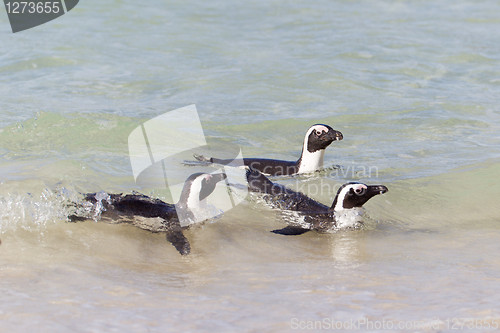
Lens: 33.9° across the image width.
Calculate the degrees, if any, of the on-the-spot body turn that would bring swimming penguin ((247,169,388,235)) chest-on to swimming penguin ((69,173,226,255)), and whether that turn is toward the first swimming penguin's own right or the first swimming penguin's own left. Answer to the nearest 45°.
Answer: approximately 180°

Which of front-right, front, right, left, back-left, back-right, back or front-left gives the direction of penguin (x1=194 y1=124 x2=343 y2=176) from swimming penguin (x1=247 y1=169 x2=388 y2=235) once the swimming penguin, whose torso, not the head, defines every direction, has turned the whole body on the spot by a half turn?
right

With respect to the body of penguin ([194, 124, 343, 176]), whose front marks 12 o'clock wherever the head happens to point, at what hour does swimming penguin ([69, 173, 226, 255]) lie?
The swimming penguin is roughly at 4 o'clock from the penguin.

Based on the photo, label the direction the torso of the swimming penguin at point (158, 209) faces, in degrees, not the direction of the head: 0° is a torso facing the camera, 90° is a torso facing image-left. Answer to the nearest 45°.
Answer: approximately 270°

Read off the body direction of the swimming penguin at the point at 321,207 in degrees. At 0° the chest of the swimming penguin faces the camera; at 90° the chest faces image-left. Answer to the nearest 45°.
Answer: approximately 270°

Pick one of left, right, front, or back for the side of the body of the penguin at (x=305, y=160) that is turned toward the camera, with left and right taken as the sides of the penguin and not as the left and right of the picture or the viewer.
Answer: right

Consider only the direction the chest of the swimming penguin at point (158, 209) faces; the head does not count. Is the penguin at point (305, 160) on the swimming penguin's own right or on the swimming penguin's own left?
on the swimming penguin's own left
